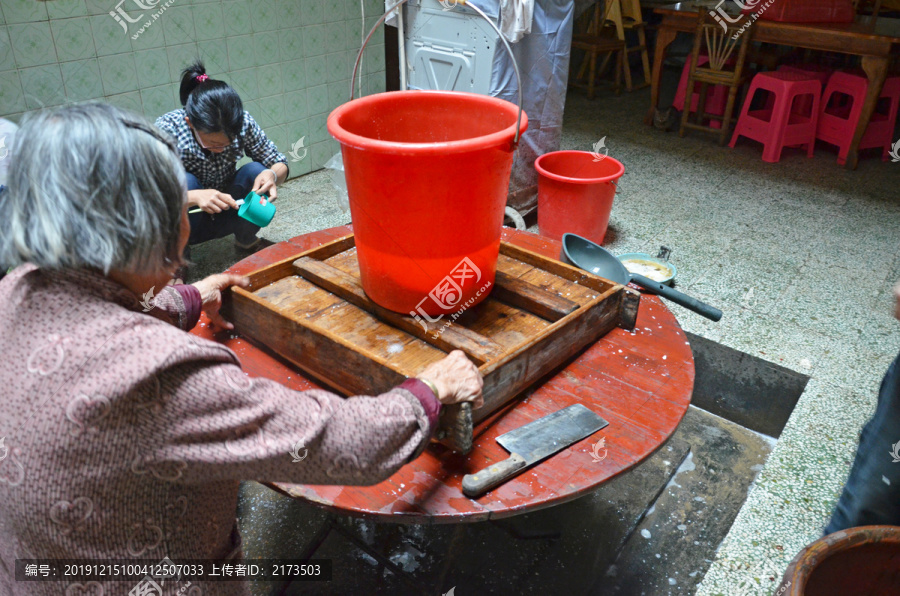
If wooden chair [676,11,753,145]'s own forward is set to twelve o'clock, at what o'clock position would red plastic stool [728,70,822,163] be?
The red plastic stool is roughly at 4 o'clock from the wooden chair.

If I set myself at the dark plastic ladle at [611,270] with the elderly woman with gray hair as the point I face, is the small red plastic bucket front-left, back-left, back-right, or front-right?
back-right

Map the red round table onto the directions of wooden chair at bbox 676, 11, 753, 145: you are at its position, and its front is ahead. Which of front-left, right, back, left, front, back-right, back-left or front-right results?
back

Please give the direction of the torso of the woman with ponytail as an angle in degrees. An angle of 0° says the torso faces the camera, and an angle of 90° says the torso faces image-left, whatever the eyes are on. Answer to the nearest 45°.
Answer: approximately 315°

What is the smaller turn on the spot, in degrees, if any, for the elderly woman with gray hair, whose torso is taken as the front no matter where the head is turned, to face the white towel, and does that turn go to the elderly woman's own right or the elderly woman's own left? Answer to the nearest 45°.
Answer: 0° — they already face it

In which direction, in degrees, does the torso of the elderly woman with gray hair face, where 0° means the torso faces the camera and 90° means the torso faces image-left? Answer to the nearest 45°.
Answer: approximately 225°

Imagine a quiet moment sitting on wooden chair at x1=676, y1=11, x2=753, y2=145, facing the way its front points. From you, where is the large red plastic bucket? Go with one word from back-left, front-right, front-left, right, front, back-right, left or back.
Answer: back

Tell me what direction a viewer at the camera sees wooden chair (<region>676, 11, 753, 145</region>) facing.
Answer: facing away from the viewer

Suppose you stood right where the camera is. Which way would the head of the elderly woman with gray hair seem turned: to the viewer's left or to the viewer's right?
to the viewer's right

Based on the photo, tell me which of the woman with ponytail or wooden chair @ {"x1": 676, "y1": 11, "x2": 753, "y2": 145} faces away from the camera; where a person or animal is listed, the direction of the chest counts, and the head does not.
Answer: the wooden chair
